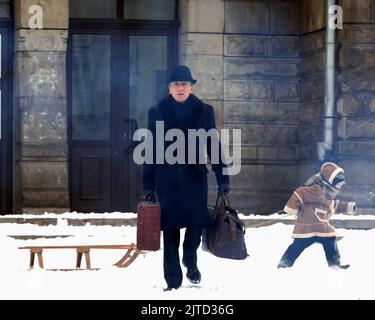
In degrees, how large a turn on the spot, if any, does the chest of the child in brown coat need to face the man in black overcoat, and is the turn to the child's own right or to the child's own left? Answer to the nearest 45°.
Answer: approximately 135° to the child's own right

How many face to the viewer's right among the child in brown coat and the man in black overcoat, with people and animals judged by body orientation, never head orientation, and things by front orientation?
1

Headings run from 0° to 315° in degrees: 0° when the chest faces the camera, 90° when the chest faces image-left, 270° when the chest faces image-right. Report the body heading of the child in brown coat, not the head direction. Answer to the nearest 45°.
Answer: approximately 270°

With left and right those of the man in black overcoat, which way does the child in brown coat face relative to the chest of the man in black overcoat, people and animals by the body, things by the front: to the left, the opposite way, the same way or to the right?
to the left

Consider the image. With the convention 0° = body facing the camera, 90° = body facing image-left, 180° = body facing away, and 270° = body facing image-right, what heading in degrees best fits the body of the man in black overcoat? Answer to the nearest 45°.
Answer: approximately 0°

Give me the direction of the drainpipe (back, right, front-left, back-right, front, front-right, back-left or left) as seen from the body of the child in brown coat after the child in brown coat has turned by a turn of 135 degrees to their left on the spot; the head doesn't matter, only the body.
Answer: front-right
